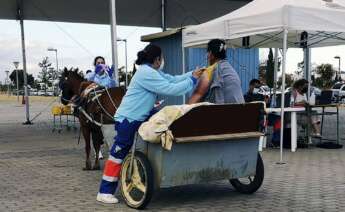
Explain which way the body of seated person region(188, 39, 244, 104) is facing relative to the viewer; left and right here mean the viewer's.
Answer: facing away from the viewer and to the left of the viewer

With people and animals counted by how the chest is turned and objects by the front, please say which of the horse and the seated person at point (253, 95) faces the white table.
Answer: the seated person

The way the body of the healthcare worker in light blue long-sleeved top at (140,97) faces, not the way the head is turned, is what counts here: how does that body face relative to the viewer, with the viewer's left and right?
facing to the right of the viewer

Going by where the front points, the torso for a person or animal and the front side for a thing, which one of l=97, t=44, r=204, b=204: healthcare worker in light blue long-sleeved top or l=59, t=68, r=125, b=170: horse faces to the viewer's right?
the healthcare worker in light blue long-sleeved top

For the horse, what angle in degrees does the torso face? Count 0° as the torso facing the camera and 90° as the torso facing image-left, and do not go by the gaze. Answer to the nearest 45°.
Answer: approximately 45°

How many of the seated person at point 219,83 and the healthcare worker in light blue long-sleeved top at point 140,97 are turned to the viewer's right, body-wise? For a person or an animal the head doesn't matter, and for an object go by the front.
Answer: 1

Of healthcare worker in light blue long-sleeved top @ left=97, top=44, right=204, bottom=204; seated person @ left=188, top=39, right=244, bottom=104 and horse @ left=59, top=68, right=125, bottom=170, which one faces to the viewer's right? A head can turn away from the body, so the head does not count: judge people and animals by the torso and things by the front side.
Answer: the healthcare worker in light blue long-sleeved top

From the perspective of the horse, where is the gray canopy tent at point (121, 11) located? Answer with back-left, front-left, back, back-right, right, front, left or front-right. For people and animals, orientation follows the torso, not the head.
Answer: back-right

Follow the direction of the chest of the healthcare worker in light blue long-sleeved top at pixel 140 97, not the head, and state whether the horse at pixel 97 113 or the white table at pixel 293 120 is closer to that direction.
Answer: the white table

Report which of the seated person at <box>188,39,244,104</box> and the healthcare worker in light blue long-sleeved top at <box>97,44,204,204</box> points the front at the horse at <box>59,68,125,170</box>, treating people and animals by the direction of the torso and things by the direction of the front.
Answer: the seated person
